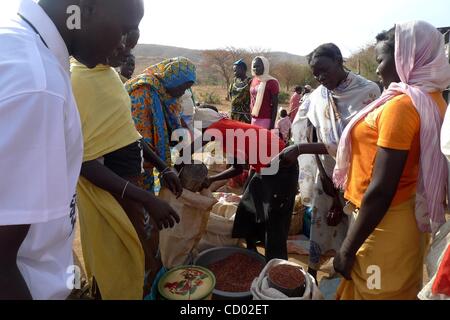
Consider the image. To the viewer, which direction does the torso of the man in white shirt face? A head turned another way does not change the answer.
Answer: to the viewer's right

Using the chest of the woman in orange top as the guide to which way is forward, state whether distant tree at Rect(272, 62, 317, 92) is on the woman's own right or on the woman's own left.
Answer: on the woman's own right

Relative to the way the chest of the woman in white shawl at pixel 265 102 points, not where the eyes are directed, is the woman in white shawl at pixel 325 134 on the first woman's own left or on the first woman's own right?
on the first woman's own left

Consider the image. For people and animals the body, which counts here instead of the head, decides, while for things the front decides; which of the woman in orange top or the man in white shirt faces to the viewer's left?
the woman in orange top

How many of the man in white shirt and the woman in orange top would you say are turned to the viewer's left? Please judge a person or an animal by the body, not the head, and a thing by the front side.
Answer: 1

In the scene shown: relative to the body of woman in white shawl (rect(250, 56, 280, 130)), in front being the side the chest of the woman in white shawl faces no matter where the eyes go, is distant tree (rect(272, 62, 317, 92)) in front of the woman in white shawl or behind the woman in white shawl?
behind

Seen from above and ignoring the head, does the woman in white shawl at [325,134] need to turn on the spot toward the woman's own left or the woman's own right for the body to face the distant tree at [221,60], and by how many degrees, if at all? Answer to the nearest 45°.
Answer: approximately 135° to the woman's own right

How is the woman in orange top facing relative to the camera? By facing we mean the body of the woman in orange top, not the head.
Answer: to the viewer's left

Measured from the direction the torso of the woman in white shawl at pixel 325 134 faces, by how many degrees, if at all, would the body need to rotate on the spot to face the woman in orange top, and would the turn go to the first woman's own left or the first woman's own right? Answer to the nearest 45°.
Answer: approximately 45° to the first woman's own left

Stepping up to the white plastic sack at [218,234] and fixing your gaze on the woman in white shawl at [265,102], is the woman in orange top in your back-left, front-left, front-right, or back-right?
back-right
